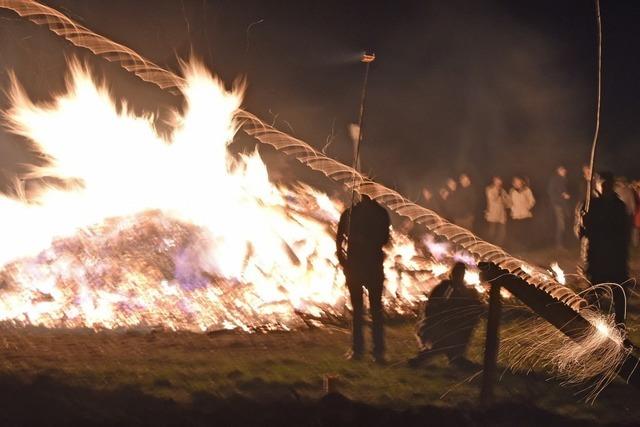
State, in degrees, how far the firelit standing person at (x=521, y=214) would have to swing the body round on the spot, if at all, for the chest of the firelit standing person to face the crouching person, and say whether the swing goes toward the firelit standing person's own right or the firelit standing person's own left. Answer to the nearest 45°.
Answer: approximately 45° to the firelit standing person's own left

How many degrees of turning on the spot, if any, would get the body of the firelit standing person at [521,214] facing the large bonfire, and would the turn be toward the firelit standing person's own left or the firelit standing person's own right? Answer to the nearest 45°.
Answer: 0° — they already face it

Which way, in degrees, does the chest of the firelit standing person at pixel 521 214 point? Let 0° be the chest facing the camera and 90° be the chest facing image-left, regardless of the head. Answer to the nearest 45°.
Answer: approximately 45°

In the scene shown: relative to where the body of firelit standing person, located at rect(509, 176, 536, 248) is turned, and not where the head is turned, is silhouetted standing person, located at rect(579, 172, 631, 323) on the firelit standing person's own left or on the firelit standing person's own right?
on the firelit standing person's own left
